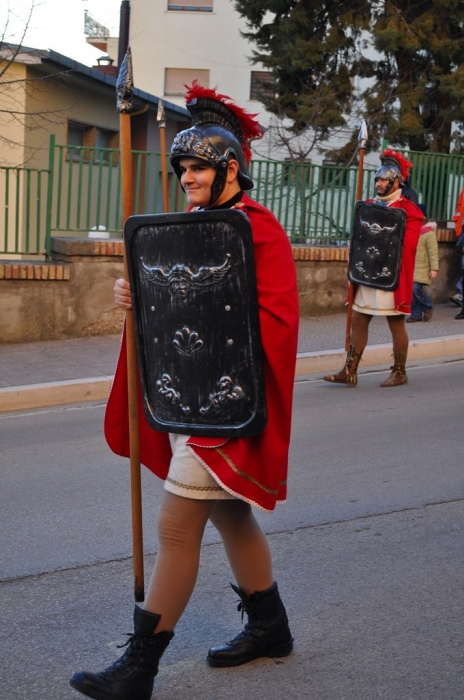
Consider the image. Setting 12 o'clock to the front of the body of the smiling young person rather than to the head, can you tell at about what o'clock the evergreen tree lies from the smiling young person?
The evergreen tree is roughly at 5 o'clock from the smiling young person.

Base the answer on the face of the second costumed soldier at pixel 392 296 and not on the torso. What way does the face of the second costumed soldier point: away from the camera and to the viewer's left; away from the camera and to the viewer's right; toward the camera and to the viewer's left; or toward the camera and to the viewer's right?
toward the camera and to the viewer's left

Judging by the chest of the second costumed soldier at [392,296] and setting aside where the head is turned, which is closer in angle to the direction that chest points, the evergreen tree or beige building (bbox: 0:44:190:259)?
the beige building

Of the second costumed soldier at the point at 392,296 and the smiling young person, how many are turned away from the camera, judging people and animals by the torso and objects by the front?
0

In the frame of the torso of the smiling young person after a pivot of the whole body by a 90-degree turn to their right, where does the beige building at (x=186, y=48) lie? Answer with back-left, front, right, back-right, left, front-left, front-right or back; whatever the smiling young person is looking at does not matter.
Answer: front-right

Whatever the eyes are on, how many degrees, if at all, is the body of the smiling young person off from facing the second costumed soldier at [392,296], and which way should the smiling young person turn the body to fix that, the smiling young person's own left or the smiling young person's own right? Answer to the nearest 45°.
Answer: approximately 135° to the smiling young person's own right

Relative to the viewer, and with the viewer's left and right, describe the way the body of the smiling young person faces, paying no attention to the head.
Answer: facing the viewer and to the left of the viewer

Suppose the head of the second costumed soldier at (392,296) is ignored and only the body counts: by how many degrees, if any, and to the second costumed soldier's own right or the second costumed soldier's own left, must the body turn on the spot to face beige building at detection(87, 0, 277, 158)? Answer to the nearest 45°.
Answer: approximately 90° to the second costumed soldier's own right
